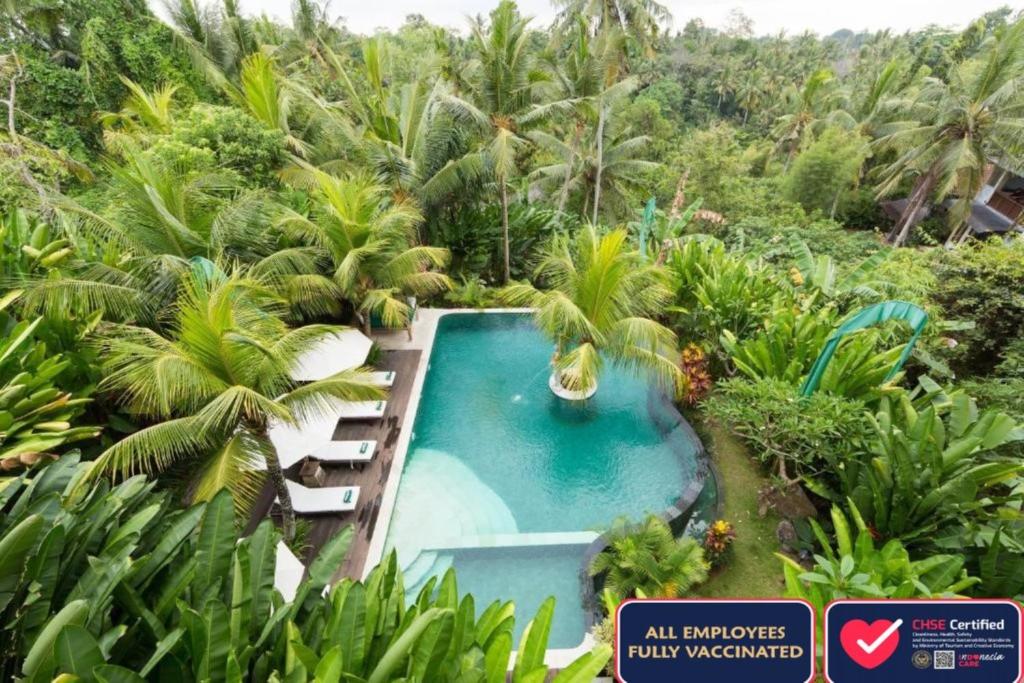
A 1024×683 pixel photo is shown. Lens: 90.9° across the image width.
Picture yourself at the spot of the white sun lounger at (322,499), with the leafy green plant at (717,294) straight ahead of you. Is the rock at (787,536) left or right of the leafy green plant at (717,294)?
right

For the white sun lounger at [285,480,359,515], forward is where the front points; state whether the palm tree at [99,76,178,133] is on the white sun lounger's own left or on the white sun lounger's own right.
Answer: on the white sun lounger's own left

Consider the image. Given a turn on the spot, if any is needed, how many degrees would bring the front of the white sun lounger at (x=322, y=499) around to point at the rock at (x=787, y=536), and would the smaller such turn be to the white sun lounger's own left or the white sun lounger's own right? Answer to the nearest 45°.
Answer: approximately 45° to the white sun lounger's own right

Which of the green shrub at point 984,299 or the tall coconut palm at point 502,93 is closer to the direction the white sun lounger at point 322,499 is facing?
the green shrub

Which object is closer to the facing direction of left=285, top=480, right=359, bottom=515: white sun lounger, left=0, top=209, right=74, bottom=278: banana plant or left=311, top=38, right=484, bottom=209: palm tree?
the palm tree

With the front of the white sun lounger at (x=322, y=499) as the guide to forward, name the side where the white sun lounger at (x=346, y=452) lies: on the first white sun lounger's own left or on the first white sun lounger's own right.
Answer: on the first white sun lounger's own left

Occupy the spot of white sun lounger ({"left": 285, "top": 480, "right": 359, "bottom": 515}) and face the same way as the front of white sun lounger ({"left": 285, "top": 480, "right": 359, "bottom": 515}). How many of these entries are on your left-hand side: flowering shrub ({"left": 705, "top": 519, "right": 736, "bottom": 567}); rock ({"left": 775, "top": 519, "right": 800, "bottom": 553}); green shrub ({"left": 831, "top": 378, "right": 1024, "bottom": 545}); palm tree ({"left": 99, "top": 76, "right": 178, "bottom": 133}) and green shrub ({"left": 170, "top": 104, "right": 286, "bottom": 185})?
2

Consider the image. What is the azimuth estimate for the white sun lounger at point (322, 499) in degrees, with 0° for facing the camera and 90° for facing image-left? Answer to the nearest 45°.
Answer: approximately 270°

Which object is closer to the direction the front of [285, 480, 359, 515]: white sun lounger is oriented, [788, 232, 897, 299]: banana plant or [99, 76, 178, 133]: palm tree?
the banana plant

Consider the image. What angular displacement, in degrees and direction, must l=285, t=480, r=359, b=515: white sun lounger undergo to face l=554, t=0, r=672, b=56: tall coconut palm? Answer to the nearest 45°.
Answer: approximately 45° to its left

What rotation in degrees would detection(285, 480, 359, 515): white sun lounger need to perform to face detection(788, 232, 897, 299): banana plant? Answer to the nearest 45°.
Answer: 0° — it already faces it

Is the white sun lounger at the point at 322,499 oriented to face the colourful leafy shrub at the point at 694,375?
yes

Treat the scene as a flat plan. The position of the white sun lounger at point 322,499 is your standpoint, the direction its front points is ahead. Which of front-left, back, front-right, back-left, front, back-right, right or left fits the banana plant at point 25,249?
back-left
